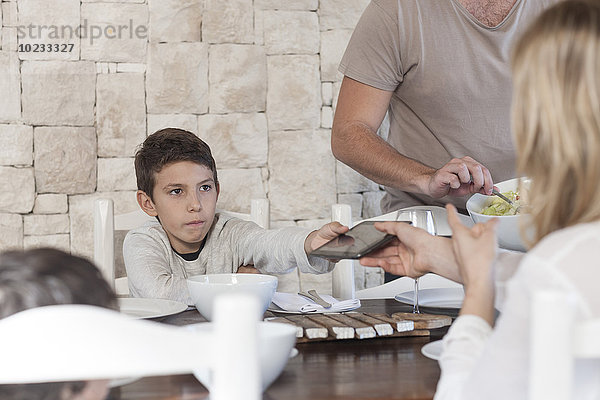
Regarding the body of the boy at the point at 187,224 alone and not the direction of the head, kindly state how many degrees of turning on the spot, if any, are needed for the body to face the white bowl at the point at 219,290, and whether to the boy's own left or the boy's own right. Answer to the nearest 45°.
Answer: approximately 45° to the boy's own right

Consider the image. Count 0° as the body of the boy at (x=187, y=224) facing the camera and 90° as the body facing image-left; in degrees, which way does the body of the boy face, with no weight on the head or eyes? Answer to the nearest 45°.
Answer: approximately 315°
